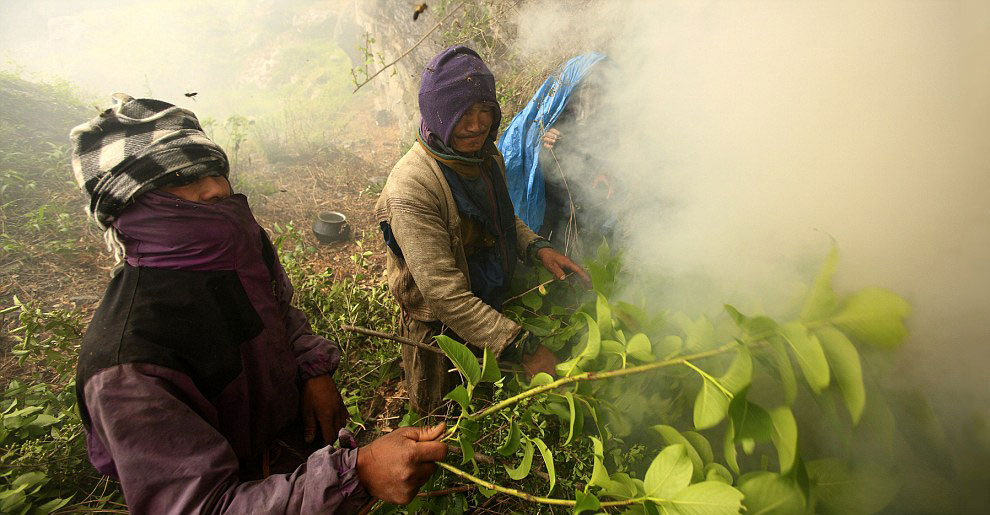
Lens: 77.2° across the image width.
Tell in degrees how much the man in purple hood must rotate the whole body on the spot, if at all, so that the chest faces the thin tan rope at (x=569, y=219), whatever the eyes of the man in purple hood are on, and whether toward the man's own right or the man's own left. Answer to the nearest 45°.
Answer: approximately 90° to the man's own left

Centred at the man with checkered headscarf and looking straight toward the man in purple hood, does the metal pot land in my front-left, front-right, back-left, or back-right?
front-left

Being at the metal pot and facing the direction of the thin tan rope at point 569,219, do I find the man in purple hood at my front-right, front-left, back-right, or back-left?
front-right

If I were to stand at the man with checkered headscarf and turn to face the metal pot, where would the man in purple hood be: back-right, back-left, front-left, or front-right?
front-right

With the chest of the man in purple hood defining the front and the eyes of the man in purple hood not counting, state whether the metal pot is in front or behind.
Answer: behind

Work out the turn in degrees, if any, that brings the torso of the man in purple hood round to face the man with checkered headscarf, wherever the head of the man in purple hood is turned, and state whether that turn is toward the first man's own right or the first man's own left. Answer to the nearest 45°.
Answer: approximately 90° to the first man's own right

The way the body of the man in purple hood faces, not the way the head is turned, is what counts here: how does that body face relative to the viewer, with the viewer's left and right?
facing the viewer and to the right of the viewer

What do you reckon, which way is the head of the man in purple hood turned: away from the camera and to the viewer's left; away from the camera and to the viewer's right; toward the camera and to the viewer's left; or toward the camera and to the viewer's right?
toward the camera and to the viewer's right

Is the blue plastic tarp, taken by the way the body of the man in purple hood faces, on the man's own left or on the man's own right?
on the man's own left
